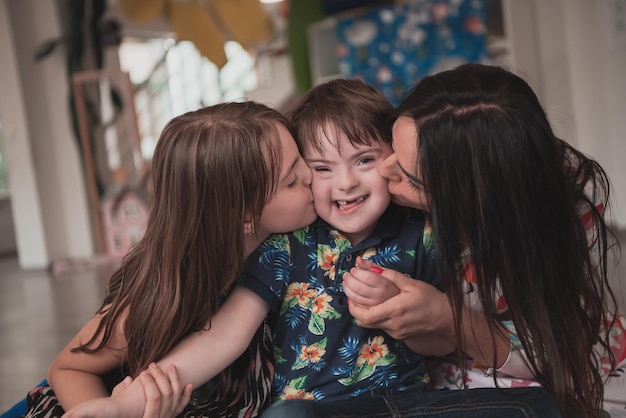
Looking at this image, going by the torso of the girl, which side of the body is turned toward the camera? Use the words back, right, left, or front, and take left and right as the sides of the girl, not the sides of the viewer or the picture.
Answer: right

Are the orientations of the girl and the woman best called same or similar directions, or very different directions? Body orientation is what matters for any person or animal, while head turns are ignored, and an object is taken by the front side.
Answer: very different directions

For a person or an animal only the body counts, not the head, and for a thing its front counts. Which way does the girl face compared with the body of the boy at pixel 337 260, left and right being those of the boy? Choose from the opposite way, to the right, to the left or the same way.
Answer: to the left

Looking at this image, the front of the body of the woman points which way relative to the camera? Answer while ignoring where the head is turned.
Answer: to the viewer's left

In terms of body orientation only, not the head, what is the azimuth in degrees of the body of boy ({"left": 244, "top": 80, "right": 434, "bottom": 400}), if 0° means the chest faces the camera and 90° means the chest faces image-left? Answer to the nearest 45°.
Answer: approximately 0°

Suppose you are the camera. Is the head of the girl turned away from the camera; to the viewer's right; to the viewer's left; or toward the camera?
to the viewer's right

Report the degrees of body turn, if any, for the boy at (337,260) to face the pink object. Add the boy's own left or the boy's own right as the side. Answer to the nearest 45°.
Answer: approximately 180°

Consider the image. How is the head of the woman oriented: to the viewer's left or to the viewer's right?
to the viewer's left
